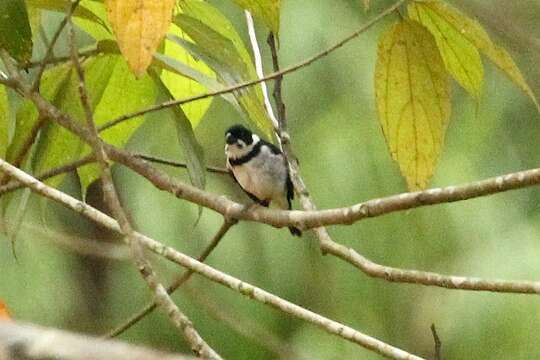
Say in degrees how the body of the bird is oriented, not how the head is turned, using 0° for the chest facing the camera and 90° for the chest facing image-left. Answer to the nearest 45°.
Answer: approximately 45°
